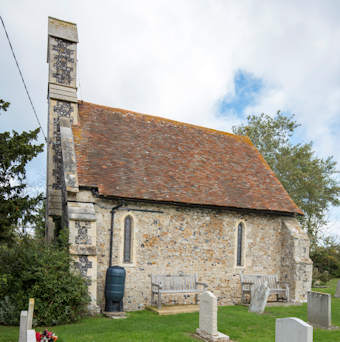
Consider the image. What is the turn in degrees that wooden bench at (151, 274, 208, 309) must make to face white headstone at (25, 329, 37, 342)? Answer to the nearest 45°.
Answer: approximately 45° to its right

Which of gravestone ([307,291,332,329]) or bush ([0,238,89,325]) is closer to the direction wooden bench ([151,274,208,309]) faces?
the gravestone

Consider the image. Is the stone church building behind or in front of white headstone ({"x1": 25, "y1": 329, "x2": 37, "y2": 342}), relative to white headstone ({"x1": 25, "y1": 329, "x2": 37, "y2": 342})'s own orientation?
behind

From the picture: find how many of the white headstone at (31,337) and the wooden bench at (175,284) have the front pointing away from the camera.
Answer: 0

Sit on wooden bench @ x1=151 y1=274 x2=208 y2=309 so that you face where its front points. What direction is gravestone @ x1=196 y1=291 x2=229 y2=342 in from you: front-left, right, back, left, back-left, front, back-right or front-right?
front-right

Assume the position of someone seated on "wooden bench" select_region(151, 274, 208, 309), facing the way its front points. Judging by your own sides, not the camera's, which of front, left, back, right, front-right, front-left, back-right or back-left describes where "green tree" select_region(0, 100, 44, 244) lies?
back-right

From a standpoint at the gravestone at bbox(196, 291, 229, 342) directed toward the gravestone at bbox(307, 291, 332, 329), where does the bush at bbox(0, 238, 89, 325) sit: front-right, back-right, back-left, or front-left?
back-left

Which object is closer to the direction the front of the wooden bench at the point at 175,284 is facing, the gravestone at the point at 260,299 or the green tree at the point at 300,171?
the gravestone

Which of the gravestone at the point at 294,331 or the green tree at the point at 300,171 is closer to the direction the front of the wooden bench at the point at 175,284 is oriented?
the gravestone
